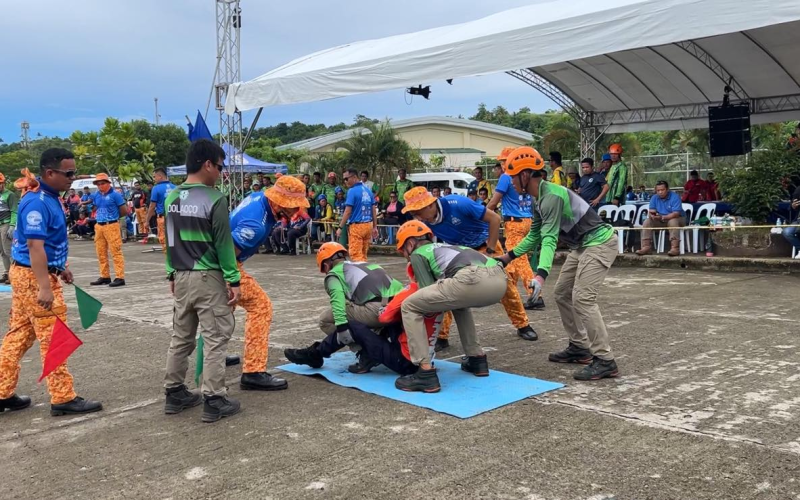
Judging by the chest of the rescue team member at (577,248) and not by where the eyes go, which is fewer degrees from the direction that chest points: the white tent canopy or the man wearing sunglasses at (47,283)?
the man wearing sunglasses

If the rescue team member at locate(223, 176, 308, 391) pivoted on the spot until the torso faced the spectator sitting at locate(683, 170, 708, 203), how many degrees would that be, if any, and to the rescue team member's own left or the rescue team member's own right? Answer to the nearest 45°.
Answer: approximately 45° to the rescue team member's own left

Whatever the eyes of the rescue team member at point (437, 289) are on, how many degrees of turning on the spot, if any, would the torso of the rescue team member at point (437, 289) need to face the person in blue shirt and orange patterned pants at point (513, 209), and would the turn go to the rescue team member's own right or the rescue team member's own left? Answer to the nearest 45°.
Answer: approximately 90° to the rescue team member's own right

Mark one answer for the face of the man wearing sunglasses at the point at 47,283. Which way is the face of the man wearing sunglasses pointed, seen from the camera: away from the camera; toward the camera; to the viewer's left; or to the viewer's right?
to the viewer's right

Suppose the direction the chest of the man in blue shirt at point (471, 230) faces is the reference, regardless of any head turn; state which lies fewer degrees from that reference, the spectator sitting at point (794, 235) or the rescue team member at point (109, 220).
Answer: the rescue team member

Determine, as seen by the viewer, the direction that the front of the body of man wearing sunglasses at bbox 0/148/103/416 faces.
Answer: to the viewer's right

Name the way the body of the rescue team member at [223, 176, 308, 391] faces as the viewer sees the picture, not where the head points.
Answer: to the viewer's right

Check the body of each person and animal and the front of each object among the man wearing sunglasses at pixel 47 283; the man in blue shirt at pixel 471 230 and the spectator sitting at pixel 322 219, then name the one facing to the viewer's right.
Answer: the man wearing sunglasses

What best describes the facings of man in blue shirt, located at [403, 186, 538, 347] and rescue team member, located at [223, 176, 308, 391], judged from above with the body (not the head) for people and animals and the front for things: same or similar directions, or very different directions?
very different directions

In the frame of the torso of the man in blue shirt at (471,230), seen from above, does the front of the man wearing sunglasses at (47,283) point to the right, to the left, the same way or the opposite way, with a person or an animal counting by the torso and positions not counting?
the opposite way

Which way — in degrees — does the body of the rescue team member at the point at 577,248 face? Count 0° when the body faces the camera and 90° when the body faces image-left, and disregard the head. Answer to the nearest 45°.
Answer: approximately 90°

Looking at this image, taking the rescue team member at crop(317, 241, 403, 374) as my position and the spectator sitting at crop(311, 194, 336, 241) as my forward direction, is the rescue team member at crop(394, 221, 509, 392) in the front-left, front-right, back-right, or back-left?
back-right

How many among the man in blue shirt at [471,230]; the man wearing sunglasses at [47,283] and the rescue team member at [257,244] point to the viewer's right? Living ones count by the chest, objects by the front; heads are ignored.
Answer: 2

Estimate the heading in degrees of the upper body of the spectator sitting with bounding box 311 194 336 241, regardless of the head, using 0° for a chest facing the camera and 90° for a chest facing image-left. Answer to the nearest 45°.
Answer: approximately 0°

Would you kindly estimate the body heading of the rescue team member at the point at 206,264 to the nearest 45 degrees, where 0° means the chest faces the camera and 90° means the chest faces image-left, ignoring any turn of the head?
approximately 225°

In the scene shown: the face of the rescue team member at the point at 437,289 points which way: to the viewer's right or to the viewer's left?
to the viewer's left
